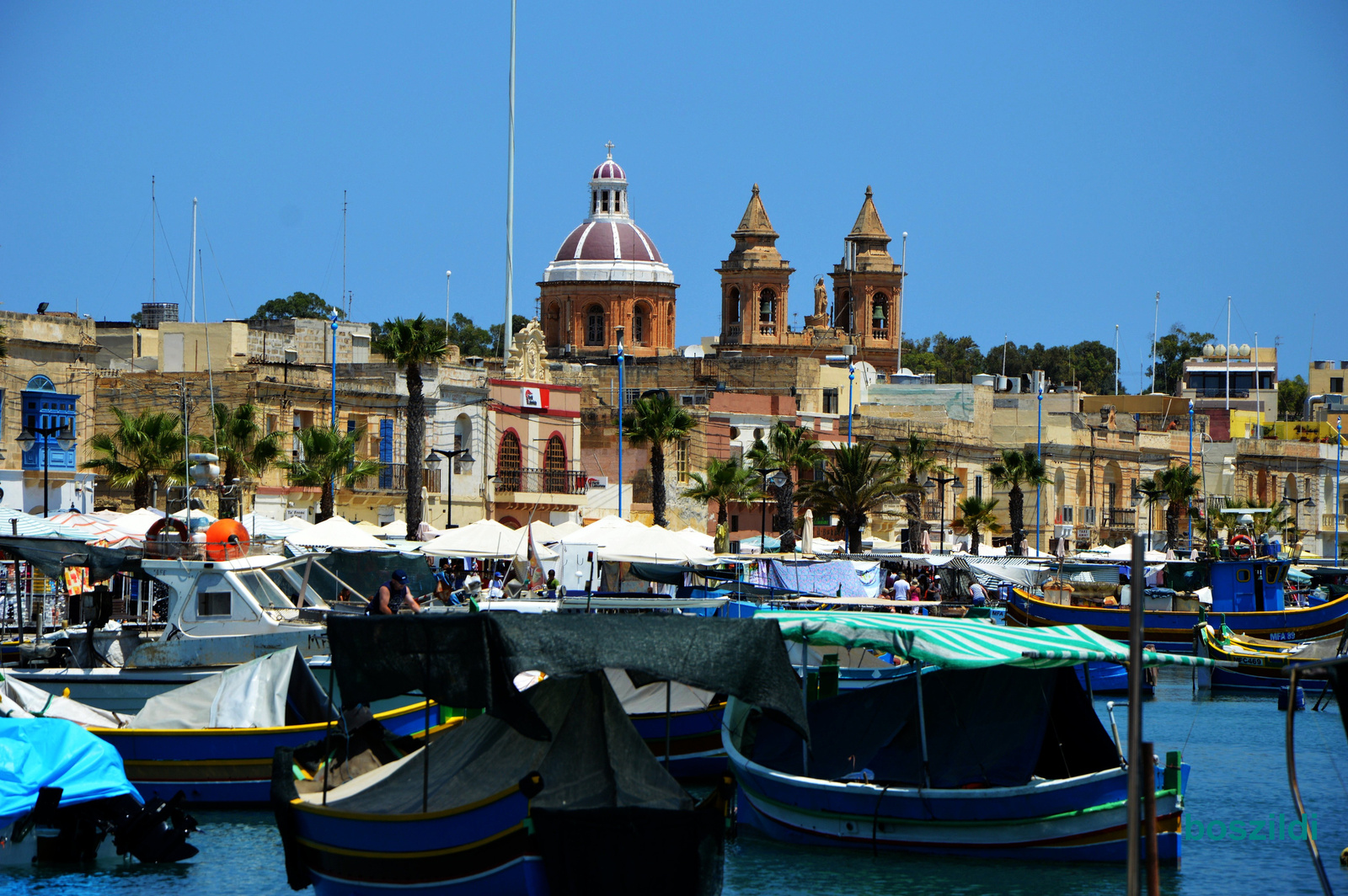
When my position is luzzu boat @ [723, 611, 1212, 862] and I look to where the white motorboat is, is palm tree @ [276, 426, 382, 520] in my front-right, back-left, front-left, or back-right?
front-right

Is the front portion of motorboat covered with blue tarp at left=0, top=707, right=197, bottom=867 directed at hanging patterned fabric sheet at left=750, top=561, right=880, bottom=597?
no

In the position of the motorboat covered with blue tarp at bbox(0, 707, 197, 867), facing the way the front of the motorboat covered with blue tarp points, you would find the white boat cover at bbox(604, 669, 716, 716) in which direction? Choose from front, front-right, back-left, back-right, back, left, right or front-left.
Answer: back

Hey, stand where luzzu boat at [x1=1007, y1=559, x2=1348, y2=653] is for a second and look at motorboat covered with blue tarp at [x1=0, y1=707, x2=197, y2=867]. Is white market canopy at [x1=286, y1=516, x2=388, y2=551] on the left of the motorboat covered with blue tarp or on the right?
right

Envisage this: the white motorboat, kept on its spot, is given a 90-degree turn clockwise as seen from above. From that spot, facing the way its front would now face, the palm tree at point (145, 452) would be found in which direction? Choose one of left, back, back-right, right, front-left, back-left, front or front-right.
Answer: back

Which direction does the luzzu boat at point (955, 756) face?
to the viewer's right

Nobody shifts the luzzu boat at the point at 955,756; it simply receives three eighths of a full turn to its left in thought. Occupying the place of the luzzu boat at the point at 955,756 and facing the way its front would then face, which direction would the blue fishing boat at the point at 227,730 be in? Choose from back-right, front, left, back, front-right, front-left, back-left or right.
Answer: front-left

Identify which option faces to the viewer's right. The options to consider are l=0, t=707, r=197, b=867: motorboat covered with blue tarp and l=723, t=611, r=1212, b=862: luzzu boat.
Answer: the luzzu boat

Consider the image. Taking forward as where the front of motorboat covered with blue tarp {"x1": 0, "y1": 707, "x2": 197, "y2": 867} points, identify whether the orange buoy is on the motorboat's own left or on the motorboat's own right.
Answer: on the motorboat's own right

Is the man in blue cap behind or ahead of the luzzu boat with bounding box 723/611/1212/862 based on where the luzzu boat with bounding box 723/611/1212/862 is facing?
behind

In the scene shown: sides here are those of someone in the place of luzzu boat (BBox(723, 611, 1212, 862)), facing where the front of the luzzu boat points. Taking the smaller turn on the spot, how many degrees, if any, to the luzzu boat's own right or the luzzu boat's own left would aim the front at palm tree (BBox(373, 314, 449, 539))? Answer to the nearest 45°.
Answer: approximately 135° to the luzzu boat's own left

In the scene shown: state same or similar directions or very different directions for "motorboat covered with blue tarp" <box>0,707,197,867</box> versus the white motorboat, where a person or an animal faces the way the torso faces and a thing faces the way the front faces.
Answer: very different directions

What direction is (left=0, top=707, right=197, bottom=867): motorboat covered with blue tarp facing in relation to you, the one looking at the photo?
facing to the left of the viewer

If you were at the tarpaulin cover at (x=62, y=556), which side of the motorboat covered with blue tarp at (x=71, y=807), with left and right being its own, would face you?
right

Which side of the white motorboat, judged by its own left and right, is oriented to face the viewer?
right
